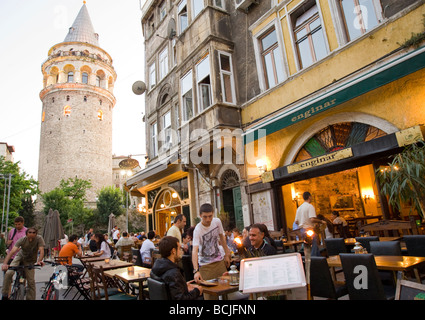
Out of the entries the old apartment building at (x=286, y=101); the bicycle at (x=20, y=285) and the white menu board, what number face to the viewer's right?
0

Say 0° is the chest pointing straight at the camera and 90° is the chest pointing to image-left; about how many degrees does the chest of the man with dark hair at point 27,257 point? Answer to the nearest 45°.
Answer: approximately 0°

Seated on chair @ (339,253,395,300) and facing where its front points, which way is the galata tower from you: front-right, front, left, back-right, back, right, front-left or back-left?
left

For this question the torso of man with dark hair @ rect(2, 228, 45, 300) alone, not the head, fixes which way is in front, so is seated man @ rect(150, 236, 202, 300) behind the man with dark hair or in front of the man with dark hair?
in front

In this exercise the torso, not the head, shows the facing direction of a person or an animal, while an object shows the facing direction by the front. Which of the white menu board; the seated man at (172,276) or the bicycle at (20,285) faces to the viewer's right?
the seated man

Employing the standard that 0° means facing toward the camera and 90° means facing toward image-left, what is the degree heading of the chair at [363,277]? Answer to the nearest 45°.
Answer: approximately 225°

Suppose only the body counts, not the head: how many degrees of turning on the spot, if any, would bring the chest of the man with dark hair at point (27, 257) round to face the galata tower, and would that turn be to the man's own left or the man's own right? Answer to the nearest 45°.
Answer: approximately 180°

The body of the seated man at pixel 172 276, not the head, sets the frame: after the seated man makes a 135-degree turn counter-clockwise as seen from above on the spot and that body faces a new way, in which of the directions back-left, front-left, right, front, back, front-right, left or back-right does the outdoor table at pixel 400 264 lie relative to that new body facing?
back-right

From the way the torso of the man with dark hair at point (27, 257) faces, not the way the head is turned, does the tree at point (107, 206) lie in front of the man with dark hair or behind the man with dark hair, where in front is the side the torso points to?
behind

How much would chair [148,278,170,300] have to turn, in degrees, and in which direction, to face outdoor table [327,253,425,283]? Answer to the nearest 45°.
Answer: approximately 45° to its right

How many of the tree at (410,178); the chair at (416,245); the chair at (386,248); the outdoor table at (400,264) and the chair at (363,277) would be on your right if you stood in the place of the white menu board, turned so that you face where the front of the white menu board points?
0

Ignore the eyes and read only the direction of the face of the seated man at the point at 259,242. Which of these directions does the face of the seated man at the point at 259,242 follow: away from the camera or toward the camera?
toward the camera

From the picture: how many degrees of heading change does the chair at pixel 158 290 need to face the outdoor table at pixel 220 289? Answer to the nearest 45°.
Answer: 0° — it already faces it

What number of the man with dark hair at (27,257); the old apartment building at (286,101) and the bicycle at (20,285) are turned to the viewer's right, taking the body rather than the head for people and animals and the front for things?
0

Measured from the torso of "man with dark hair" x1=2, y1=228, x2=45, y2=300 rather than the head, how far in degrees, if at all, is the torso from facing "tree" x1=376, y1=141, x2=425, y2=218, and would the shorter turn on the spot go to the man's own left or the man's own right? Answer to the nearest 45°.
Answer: approximately 45° to the man's own left

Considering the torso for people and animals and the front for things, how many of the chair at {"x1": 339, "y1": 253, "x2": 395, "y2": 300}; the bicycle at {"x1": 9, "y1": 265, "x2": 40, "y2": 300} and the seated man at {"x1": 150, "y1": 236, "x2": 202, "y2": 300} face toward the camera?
1

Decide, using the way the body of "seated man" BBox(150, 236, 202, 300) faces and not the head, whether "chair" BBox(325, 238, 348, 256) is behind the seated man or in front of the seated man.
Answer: in front

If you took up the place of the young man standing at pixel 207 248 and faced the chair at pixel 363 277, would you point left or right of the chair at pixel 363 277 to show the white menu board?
right
